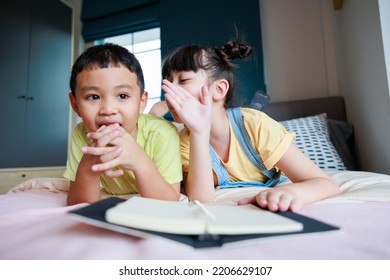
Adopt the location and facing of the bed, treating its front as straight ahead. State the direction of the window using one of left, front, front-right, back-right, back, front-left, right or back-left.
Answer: back-right
